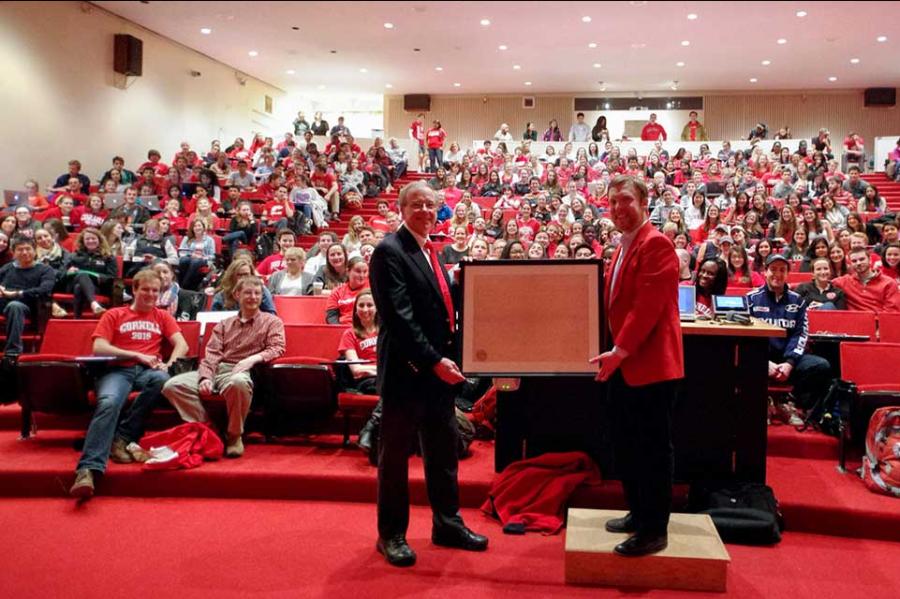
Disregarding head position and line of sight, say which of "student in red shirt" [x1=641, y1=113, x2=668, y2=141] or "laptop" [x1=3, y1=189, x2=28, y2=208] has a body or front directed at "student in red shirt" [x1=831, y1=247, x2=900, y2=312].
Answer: "student in red shirt" [x1=641, y1=113, x2=668, y2=141]

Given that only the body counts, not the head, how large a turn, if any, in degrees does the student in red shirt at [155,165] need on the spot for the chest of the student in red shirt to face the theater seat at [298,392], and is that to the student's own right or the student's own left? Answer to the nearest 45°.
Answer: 0° — they already face it

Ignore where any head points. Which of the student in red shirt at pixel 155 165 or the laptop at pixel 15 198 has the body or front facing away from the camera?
the laptop

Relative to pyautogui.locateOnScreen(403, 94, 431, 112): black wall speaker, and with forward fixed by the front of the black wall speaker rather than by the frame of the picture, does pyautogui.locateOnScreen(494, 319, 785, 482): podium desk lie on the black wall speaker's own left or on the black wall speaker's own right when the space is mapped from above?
on the black wall speaker's own left

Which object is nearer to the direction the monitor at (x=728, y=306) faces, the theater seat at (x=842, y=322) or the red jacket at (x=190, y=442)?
the red jacket

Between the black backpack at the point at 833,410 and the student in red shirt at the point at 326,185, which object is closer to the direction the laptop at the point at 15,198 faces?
the student in red shirt

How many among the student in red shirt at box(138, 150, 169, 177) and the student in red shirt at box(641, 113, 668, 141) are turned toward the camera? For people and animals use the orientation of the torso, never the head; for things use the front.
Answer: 2

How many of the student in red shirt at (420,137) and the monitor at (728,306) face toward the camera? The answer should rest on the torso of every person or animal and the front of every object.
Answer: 2

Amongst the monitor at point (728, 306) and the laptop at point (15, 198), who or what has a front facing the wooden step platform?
the monitor at point (728, 306)

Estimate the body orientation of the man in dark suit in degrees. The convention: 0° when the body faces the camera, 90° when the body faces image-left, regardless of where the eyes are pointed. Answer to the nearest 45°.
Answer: approximately 315°

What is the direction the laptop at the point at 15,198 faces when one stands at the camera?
facing away from the viewer
